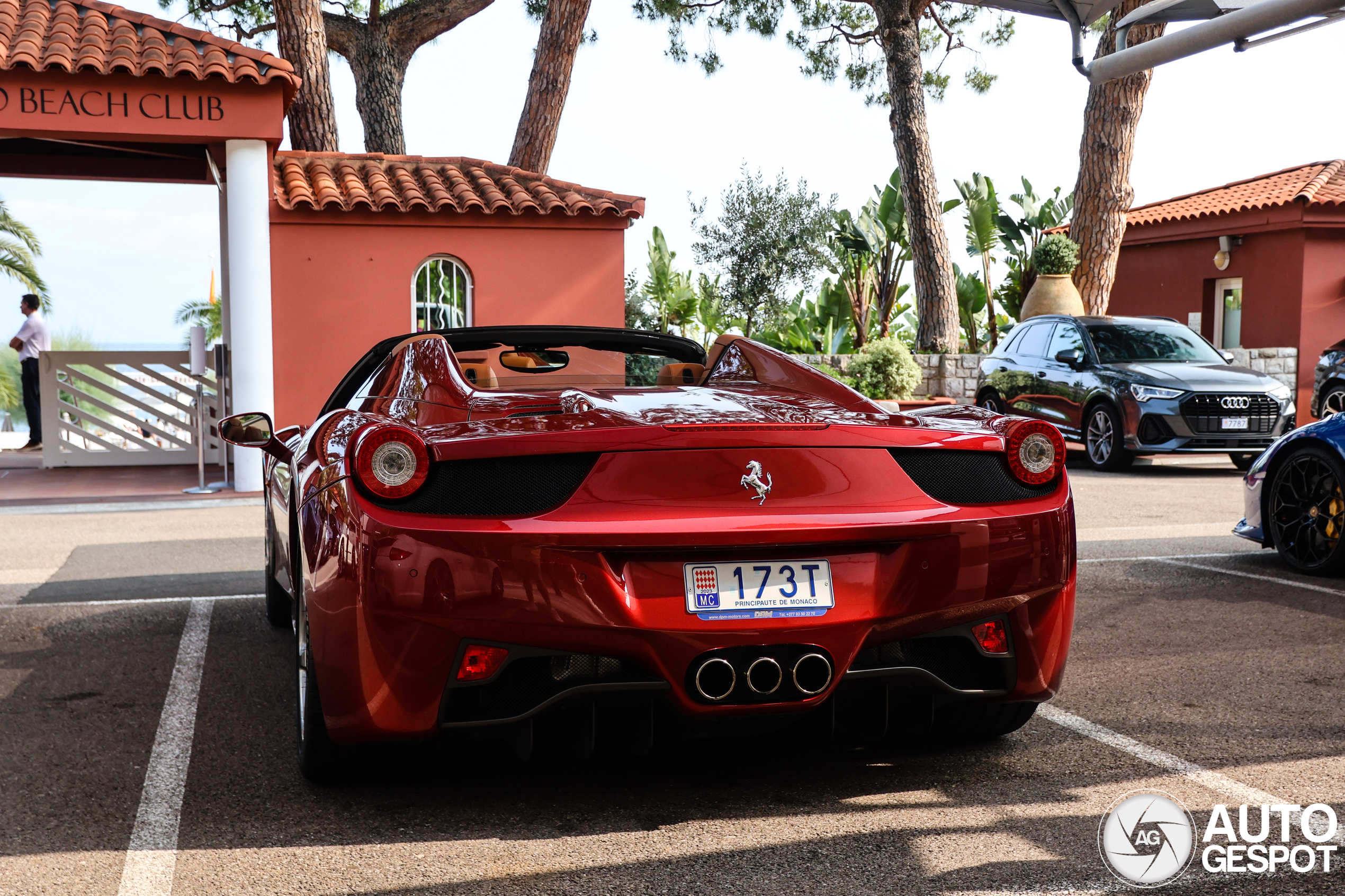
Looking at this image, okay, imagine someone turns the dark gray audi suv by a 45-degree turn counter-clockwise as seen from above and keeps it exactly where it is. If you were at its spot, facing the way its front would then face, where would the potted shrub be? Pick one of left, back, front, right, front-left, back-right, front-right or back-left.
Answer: left

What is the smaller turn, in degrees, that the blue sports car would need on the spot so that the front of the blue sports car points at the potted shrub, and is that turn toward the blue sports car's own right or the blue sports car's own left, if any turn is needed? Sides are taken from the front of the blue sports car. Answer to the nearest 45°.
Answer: approximately 45° to the blue sports car's own right

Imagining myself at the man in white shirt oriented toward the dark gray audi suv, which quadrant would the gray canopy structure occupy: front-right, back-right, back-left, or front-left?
front-right

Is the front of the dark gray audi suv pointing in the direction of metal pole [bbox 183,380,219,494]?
no

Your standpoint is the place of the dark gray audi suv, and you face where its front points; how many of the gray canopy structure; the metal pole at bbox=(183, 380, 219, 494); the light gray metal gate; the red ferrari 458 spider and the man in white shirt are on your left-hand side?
0

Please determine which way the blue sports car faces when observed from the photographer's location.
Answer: facing away from the viewer and to the left of the viewer

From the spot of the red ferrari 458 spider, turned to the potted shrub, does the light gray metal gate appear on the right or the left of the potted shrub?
left

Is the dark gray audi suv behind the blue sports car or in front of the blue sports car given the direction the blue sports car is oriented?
in front

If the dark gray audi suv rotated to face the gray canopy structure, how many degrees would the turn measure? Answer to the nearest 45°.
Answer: approximately 45° to its right

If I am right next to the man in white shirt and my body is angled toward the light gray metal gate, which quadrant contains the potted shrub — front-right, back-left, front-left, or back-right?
front-left

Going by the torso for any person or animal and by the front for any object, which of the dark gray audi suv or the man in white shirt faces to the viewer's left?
the man in white shirt

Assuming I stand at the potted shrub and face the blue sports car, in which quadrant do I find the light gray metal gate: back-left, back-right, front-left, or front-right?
front-right

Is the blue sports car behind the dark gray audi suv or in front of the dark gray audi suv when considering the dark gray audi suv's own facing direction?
in front

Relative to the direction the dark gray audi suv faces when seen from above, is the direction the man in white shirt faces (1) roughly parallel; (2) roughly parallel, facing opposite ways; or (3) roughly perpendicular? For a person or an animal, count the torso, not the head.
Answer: roughly perpendicular

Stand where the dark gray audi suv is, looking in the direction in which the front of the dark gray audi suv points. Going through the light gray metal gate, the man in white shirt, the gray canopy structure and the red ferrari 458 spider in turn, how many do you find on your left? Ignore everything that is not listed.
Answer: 0

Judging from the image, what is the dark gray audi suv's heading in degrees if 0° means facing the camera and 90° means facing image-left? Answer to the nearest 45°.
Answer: approximately 315°

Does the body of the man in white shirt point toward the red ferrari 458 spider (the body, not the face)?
no
